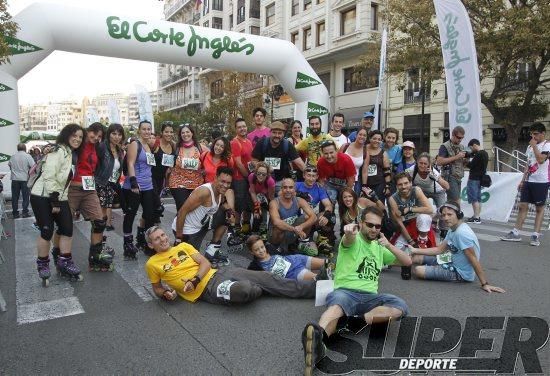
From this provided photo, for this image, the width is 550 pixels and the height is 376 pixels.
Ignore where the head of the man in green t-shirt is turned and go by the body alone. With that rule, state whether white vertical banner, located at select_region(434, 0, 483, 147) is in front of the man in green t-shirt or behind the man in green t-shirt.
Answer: behind

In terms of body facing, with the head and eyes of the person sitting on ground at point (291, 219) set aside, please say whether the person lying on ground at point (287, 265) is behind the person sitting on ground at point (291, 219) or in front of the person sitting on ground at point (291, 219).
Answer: in front

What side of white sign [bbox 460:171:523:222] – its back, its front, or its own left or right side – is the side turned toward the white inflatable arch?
right

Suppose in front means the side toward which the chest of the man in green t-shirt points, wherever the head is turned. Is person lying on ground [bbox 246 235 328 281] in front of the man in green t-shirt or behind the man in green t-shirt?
behind

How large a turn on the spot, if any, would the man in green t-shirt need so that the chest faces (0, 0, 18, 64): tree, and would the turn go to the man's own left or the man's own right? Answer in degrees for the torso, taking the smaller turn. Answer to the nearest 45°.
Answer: approximately 135° to the man's own right

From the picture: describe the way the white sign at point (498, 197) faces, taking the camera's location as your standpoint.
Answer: facing the viewer

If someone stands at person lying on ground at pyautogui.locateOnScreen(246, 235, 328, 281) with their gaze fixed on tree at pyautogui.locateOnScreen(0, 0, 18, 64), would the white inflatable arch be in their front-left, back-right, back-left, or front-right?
front-right

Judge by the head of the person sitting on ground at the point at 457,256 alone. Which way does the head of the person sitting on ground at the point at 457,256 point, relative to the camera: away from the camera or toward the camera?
toward the camera

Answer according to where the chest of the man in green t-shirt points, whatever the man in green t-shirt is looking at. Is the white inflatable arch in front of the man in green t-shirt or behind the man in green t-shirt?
behind

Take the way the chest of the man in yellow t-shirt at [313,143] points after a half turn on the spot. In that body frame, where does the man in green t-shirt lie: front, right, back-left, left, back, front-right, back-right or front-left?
back

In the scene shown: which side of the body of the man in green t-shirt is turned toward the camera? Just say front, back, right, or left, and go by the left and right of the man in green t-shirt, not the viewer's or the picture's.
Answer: front

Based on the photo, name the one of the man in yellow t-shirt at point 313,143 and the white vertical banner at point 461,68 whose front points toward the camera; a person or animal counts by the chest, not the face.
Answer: the man in yellow t-shirt
